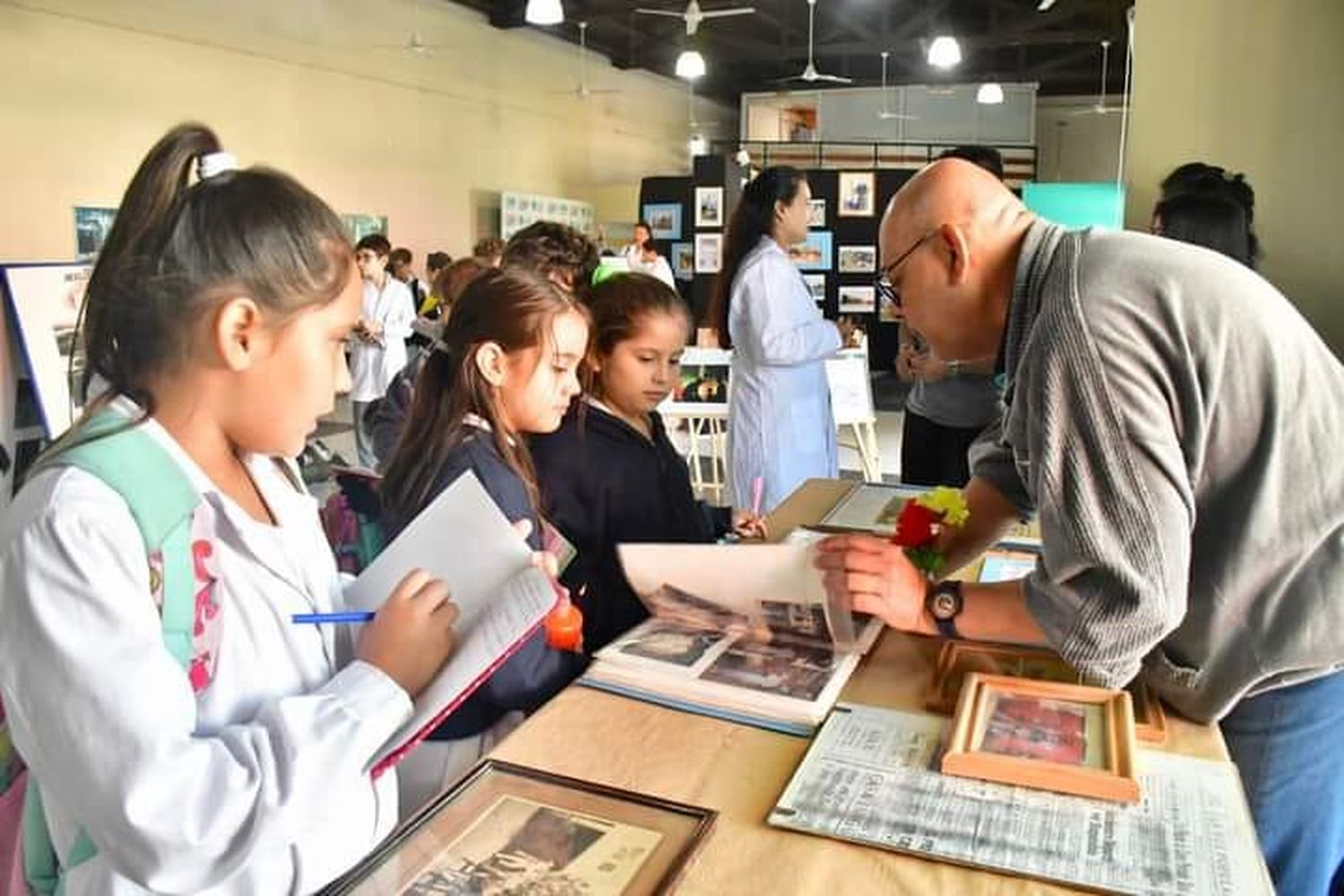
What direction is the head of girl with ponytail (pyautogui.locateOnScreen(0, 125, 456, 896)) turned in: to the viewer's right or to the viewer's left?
to the viewer's right

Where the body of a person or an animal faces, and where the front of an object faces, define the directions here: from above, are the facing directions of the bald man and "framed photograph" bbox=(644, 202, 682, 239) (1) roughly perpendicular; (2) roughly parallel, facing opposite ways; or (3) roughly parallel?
roughly perpendicular

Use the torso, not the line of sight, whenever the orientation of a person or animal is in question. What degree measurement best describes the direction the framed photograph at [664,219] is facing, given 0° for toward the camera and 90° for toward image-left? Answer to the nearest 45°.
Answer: approximately 0°

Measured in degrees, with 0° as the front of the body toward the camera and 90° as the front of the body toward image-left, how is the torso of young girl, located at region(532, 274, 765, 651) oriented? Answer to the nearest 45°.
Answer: approximately 315°

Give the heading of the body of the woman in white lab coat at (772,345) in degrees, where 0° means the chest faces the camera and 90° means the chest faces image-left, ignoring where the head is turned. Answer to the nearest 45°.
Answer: approximately 270°

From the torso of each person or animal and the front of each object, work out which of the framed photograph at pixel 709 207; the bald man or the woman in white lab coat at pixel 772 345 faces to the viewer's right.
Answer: the woman in white lab coat

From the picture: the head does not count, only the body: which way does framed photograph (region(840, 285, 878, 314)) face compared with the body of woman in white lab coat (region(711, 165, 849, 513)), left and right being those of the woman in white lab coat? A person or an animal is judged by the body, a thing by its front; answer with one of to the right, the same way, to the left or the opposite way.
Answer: to the right

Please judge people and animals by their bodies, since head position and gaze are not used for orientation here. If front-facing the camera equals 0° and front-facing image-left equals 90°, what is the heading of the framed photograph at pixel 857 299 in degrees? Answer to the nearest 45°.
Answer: approximately 0°

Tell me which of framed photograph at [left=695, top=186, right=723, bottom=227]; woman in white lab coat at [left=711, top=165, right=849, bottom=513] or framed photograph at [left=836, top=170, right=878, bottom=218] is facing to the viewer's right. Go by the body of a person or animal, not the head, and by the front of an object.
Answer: the woman in white lab coat
